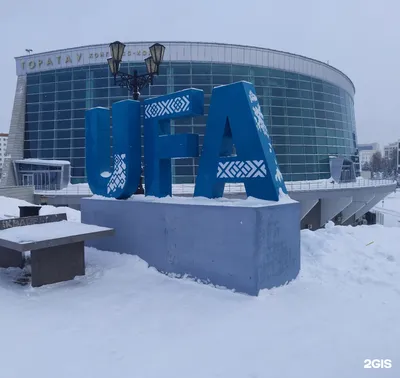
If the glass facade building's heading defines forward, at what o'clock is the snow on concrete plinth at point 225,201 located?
The snow on concrete plinth is roughly at 12 o'clock from the glass facade building.

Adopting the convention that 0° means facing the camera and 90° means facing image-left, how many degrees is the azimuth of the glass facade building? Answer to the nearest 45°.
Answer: approximately 0°

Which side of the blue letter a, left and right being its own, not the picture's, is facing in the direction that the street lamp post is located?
right

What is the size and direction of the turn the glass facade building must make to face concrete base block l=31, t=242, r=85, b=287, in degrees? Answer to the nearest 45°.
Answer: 0° — it already faces it

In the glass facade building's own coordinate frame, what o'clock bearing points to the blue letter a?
The blue letter a is roughly at 12 o'clock from the glass facade building.

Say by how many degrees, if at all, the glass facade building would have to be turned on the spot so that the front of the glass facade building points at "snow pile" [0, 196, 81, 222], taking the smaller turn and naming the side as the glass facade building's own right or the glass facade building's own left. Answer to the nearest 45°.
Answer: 0° — it already faces it

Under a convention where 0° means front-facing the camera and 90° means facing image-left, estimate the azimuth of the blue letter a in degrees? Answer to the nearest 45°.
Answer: approximately 45°
